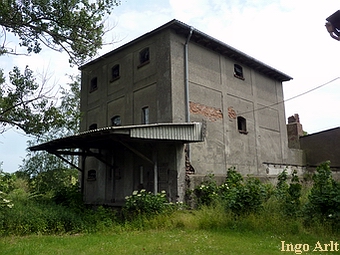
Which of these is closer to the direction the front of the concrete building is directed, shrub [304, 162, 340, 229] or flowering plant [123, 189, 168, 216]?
the flowering plant

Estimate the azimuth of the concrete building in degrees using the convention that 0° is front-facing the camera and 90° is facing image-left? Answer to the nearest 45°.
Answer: approximately 45°

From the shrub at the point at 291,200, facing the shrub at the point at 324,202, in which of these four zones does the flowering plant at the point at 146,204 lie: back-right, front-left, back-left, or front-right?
back-right

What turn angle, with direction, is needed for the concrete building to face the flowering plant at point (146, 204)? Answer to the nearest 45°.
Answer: approximately 45° to its left

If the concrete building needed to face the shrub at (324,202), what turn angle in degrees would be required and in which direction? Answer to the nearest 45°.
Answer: approximately 90° to its left

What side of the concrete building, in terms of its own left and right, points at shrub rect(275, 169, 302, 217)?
left
